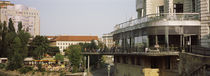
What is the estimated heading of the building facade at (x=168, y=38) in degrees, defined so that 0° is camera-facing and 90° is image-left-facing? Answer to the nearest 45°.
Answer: approximately 45°
